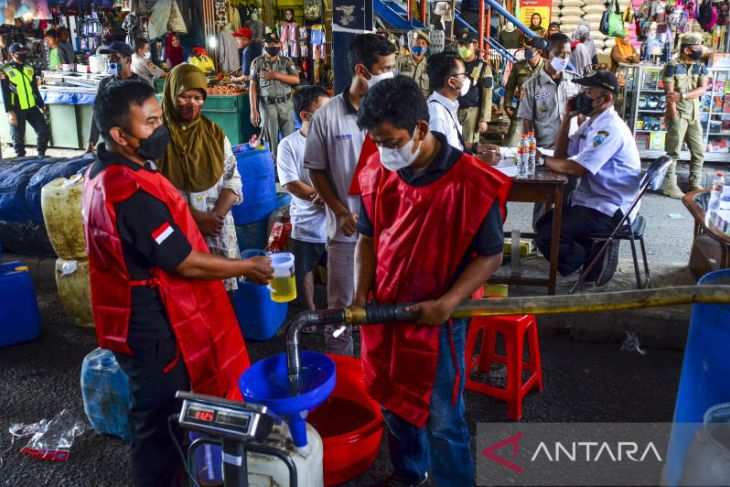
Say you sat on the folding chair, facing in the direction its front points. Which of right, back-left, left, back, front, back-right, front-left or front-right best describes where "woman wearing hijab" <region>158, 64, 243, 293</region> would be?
front-left

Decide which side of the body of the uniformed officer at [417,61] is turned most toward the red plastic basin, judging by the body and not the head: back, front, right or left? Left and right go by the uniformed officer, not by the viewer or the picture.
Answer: front

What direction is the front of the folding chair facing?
to the viewer's left

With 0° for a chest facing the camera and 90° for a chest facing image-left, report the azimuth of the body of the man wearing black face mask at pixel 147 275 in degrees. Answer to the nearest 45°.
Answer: approximately 270°

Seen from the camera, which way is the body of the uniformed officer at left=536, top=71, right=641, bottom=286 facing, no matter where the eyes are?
to the viewer's left

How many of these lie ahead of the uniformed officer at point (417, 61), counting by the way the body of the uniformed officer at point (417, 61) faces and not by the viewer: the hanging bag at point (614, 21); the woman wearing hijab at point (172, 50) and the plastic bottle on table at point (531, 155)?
1

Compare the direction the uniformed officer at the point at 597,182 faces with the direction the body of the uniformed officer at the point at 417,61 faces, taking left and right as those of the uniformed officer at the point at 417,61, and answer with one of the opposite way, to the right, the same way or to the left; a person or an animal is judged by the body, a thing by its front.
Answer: to the right

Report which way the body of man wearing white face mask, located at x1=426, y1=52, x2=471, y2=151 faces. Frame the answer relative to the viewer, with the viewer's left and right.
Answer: facing to the right of the viewer

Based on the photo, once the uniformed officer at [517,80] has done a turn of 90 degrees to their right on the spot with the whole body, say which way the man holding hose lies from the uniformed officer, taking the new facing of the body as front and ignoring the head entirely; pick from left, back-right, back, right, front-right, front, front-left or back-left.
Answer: front-left

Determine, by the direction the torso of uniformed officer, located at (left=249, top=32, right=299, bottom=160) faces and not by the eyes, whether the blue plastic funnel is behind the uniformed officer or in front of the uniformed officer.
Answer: in front

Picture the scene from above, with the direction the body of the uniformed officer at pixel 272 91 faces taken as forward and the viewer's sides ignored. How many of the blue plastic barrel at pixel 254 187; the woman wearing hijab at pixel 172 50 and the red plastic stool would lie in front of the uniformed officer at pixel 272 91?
2
